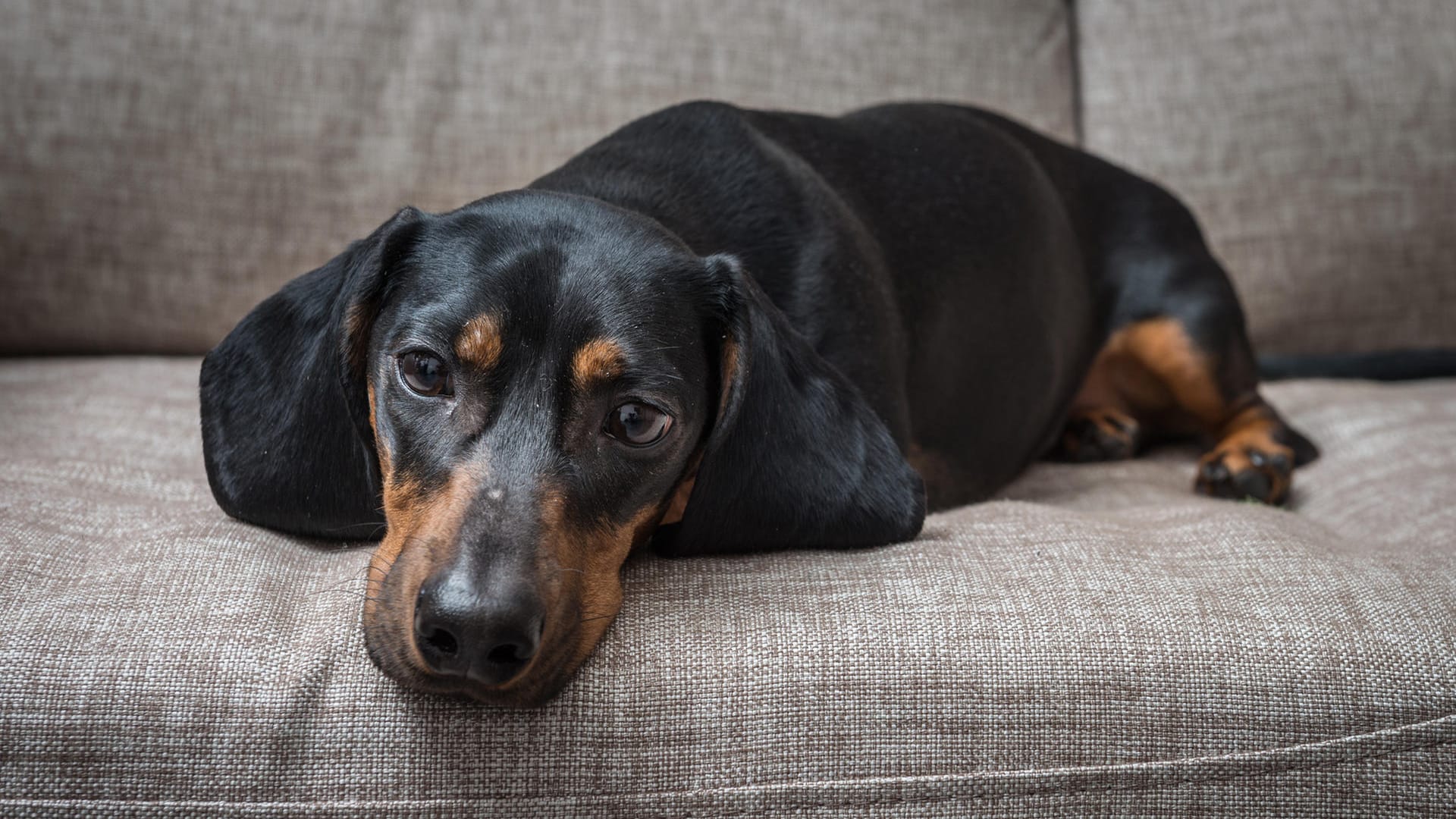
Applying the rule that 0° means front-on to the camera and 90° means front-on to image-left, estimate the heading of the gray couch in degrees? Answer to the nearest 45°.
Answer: approximately 0°
